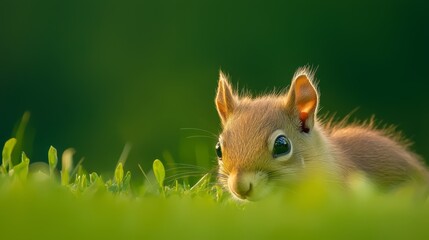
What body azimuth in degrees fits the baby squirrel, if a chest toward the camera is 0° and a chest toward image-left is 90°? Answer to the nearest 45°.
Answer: approximately 45°
